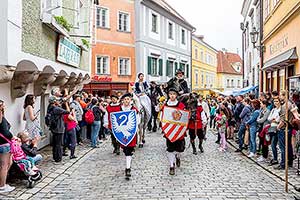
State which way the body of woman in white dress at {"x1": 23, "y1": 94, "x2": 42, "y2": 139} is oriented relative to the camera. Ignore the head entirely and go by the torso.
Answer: to the viewer's right

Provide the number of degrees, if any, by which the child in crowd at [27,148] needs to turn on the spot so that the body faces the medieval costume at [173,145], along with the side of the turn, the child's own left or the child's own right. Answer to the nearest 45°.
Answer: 0° — they already face it

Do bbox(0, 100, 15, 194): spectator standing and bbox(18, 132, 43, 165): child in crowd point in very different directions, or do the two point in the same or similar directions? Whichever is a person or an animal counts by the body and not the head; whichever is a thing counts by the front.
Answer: same or similar directions

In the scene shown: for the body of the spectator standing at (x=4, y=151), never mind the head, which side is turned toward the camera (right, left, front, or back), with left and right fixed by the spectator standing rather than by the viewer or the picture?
right

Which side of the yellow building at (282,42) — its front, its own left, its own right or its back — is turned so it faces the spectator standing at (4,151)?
front

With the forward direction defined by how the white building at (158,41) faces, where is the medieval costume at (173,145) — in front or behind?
in front

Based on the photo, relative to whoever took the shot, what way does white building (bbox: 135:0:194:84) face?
facing the viewer and to the right of the viewer

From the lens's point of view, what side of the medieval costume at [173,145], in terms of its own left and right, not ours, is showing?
front

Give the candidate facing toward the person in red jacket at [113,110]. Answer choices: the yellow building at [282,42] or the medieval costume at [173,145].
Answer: the yellow building

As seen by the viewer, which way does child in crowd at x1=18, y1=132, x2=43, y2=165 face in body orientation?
to the viewer's right

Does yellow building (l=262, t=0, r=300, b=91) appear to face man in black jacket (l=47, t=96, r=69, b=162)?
yes

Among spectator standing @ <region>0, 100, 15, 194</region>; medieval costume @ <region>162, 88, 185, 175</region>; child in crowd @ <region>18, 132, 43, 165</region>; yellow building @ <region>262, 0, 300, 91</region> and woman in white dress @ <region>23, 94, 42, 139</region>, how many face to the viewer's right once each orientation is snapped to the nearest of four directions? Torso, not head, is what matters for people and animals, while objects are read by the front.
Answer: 3

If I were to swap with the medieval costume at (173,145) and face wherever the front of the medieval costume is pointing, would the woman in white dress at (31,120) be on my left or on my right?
on my right
